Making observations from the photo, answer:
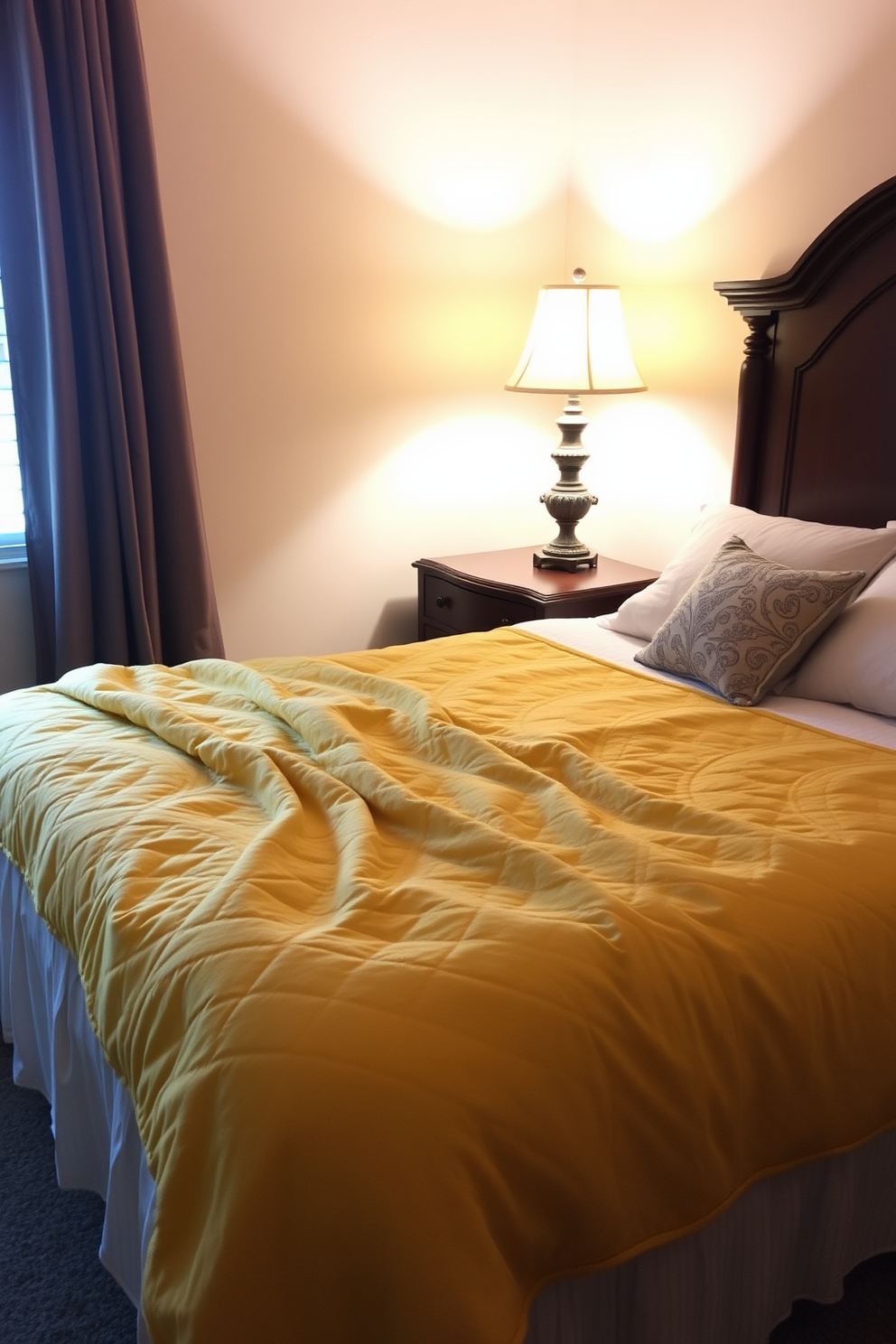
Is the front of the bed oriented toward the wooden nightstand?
no

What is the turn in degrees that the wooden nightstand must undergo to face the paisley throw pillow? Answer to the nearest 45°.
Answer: approximately 90° to its left

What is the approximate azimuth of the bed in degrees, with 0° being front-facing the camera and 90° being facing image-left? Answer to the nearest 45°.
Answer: approximately 45°

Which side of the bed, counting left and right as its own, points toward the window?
right

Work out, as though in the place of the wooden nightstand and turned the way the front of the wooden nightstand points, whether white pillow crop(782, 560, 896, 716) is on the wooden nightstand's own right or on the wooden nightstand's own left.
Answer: on the wooden nightstand's own left

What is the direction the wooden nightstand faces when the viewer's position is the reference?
facing the viewer and to the left of the viewer

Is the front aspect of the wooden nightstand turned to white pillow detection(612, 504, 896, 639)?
no

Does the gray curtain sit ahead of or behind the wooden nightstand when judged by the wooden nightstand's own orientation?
ahead

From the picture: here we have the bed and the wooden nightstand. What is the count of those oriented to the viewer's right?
0

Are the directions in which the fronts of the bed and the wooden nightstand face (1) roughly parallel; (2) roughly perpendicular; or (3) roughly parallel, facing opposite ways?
roughly parallel

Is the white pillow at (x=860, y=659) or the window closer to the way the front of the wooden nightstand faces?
the window
